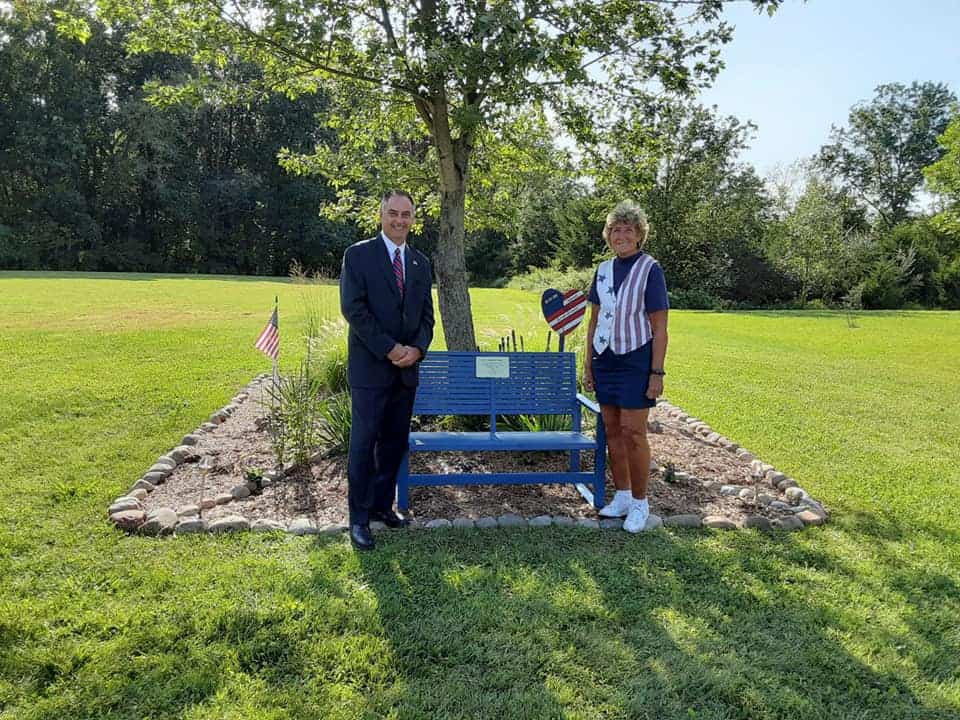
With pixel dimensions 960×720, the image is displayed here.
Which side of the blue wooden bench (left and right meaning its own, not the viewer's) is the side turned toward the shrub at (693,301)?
back

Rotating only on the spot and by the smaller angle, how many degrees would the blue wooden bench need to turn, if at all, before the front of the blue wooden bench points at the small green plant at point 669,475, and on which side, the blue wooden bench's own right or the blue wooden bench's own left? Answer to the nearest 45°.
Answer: approximately 90° to the blue wooden bench's own left

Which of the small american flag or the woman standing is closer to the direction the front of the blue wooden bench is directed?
the woman standing

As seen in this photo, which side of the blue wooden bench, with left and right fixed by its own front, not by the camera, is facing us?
front

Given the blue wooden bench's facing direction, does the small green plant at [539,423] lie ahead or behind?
behind

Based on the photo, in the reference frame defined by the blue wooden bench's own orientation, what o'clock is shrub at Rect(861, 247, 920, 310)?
The shrub is roughly at 7 o'clock from the blue wooden bench.

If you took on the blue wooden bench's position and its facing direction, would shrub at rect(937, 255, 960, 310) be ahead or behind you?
behind

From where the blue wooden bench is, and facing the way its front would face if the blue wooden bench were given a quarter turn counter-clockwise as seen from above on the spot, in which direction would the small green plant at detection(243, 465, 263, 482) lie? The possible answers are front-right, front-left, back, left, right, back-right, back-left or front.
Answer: back

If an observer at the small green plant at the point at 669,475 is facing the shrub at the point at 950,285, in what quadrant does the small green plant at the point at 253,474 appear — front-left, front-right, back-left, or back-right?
back-left

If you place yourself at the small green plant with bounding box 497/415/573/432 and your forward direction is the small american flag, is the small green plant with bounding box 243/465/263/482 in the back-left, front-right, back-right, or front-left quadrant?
front-left

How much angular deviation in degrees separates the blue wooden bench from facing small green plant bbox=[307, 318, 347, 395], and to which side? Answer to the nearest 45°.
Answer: approximately 135° to its right

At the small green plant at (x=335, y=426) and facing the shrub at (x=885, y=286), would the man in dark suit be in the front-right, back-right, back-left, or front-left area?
back-right
